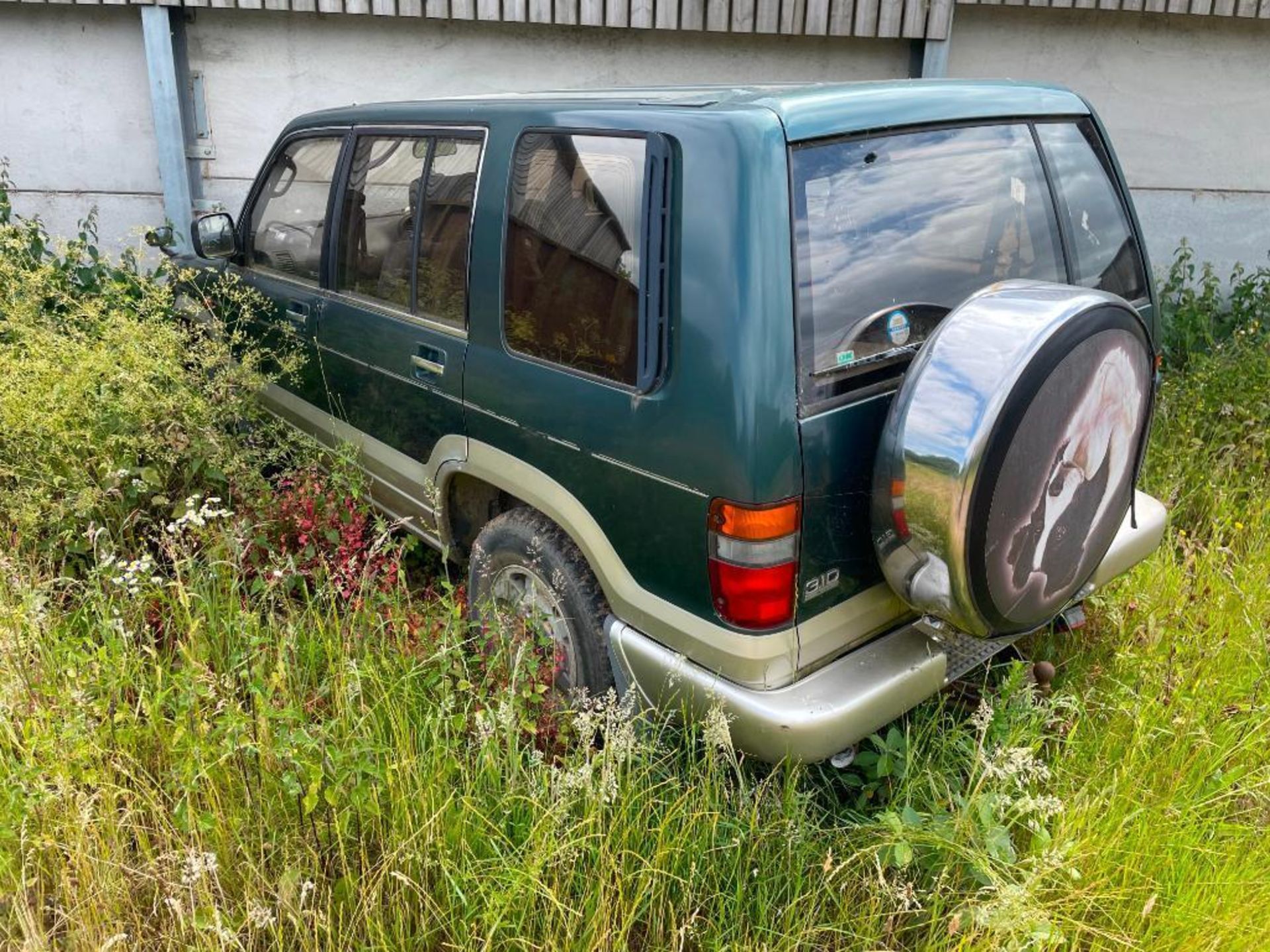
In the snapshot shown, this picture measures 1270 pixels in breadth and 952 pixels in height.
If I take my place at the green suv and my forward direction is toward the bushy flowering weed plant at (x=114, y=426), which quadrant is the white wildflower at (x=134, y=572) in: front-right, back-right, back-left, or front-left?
front-left

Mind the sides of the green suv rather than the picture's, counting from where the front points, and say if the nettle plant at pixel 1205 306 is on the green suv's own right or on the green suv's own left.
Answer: on the green suv's own right

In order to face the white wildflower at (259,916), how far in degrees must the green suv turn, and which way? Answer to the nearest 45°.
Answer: approximately 90° to its left

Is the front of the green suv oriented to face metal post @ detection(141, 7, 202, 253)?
yes

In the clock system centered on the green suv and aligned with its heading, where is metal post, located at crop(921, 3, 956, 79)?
The metal post is roughly at 2 o'clock from the green suv.

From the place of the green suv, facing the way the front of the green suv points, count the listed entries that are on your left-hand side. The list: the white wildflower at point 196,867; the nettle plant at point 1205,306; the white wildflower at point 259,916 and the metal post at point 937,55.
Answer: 2

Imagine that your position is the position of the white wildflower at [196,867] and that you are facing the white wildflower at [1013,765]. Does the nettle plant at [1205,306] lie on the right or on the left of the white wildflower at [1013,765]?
left

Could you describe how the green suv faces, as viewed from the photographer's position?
facing away from the viewer and to the left of the viewer

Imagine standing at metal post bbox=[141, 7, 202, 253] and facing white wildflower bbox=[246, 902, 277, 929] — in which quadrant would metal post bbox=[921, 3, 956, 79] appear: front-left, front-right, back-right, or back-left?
front-left

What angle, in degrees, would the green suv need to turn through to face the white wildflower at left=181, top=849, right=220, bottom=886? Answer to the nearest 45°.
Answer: approximately 90° to its left

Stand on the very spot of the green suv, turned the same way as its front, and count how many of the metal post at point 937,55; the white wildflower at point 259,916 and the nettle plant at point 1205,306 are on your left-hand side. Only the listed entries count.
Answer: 1

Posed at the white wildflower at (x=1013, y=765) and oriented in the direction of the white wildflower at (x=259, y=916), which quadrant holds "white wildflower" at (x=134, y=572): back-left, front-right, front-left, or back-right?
front-right

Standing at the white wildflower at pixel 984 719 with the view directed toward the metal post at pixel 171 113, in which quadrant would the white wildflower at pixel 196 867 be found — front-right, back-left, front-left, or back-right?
front-left

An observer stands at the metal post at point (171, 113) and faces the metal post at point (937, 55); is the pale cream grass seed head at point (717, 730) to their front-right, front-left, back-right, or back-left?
front-right

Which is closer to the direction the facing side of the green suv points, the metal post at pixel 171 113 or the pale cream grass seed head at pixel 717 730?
the metal post

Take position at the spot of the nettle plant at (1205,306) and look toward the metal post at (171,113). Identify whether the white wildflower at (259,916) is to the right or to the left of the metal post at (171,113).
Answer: left
